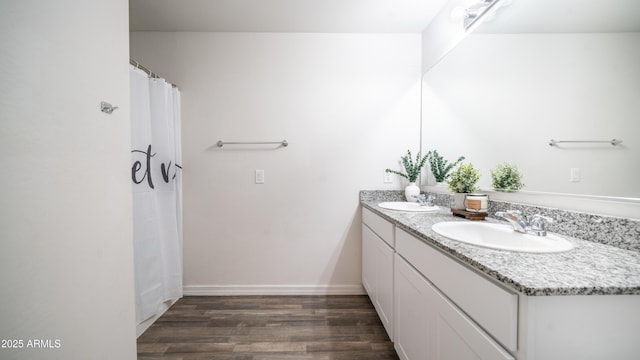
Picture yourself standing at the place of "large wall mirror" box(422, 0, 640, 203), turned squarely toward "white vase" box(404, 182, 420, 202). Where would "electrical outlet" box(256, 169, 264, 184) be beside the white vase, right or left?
left

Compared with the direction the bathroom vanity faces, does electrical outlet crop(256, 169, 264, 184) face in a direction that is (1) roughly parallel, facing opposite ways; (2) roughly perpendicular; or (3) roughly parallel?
roughly perpendicular

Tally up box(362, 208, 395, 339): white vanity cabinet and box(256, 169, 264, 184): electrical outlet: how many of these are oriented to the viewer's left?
1

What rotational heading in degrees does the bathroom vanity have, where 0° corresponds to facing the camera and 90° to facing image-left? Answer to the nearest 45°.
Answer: approximately 45°

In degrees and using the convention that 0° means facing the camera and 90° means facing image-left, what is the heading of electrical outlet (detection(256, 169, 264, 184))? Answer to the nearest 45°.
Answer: approximately 0°

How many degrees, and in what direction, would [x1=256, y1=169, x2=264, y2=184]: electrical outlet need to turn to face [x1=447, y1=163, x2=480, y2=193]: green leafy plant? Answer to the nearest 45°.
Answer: approximately 45° to its left

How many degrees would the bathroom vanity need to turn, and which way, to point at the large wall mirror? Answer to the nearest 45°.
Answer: approximately 135° to its right

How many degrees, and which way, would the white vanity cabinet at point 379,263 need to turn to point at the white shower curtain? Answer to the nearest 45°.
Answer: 0° — it already faces it

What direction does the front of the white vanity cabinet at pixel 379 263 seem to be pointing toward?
to the viewer's left
